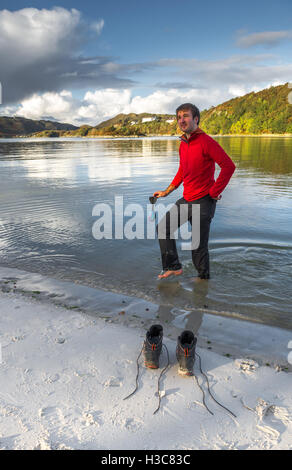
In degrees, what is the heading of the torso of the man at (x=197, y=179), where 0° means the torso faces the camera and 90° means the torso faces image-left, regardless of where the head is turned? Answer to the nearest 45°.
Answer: approximately 45°

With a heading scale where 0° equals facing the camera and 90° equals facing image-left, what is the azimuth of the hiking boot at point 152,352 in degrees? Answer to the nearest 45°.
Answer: approximately 0°

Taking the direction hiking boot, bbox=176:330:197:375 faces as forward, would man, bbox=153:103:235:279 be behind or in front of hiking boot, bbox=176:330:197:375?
behind

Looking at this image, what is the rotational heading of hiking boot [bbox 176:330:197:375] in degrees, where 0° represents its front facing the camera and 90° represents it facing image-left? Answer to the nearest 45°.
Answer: approximately 0°

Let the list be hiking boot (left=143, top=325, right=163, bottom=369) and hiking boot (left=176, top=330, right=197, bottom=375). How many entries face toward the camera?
2
